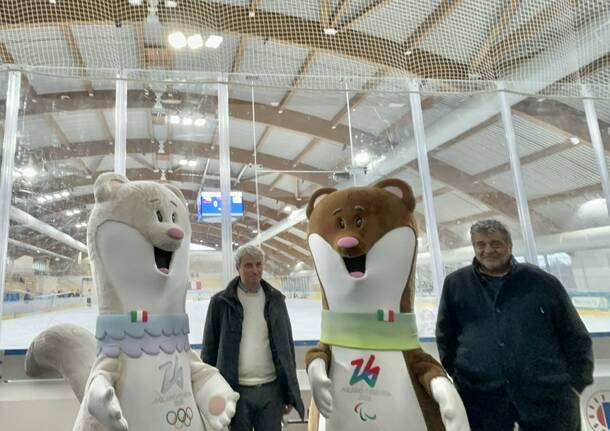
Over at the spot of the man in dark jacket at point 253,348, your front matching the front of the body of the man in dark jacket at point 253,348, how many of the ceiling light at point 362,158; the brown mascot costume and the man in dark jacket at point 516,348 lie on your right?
0

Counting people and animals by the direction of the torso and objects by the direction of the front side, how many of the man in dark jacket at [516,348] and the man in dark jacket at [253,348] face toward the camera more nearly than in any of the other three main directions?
2

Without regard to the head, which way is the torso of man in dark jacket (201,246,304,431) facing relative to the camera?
toward the camera

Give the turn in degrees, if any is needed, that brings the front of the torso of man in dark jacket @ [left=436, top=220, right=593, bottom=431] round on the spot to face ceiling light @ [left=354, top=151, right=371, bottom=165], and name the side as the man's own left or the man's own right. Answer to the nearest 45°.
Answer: approximately 135° to the man's own right

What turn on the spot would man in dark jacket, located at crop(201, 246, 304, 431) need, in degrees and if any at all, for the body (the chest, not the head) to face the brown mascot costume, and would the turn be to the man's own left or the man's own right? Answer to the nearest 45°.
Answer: approximately 45° to the man's own left

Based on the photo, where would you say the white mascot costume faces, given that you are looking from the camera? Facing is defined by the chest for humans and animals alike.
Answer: facing the viewer and to the right of the viewer

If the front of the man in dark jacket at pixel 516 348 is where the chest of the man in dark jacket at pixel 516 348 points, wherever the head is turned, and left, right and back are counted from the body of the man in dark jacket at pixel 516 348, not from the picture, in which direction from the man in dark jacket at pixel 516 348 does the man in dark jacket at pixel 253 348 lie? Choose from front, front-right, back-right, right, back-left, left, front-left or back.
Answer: right

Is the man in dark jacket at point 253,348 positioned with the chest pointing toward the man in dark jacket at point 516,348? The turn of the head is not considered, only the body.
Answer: no

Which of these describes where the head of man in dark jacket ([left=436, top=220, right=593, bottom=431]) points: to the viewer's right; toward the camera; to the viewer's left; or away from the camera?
toward the camera

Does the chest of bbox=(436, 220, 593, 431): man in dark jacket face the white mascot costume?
no

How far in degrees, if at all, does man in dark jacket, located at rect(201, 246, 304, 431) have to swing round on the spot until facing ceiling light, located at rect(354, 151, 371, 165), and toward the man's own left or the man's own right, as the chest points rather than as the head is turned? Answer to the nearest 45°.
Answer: approximately 135° to the man's own left

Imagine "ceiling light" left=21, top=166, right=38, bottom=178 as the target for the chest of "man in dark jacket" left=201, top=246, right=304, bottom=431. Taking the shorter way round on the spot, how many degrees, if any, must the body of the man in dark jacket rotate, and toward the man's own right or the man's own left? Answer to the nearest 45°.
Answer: approximately 135° to the man's own right
